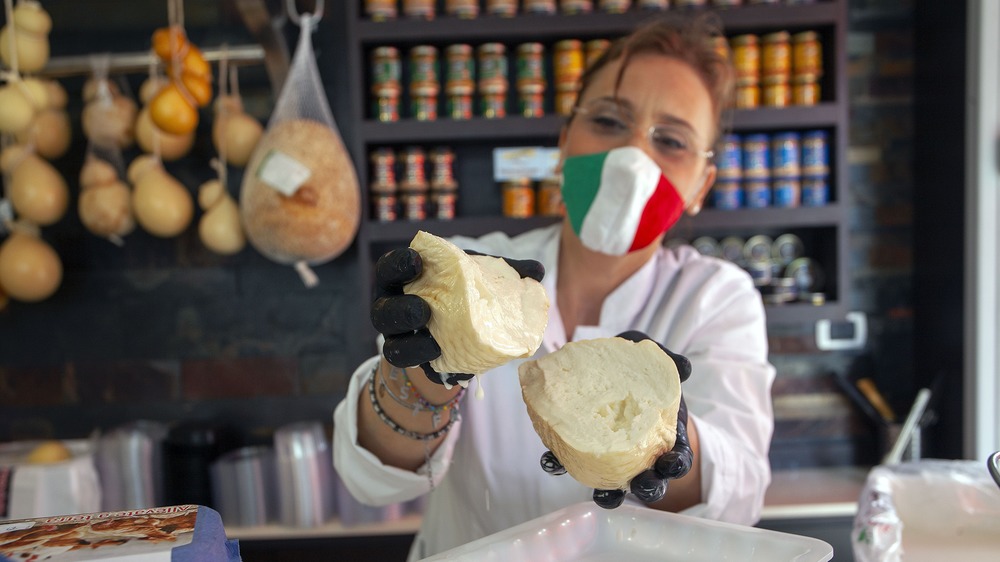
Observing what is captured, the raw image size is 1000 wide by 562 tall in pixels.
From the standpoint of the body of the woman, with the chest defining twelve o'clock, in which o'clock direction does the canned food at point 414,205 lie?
The canned food is roughly at 5 o'clock from the woman.

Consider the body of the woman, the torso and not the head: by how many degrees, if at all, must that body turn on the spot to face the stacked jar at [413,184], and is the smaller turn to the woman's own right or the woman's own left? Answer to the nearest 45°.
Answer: approximately 135° to the woman's own right

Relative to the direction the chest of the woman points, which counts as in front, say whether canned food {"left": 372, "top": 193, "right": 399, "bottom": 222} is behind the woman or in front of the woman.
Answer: behind

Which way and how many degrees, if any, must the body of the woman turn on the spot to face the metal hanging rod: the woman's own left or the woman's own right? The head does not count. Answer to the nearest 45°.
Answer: approximately 135° to the woman's own right

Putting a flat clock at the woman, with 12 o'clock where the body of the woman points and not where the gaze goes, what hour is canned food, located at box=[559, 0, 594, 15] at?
The canned food is roughly at 6 o'clock from the woman.

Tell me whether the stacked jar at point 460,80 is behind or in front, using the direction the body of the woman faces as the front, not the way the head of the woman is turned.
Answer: behind

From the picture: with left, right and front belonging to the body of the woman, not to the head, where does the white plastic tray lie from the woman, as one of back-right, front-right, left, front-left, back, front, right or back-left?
front

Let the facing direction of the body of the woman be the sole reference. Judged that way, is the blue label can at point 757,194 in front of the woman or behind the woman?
behind

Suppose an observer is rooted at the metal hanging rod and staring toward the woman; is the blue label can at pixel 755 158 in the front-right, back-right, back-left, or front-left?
front-left

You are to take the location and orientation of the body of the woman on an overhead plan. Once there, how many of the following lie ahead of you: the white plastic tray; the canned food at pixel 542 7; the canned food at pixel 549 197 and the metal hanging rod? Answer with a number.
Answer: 1

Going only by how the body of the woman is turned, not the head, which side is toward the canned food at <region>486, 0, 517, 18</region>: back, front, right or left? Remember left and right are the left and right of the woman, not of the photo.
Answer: back

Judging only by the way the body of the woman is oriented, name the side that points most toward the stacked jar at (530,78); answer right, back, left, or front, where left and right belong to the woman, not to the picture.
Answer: back

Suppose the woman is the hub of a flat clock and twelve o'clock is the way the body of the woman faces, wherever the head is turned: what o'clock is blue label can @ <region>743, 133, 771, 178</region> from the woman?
The blue label can is roughly at 7 o'clock from the woman.

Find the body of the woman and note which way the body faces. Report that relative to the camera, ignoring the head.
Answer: toward the camera
